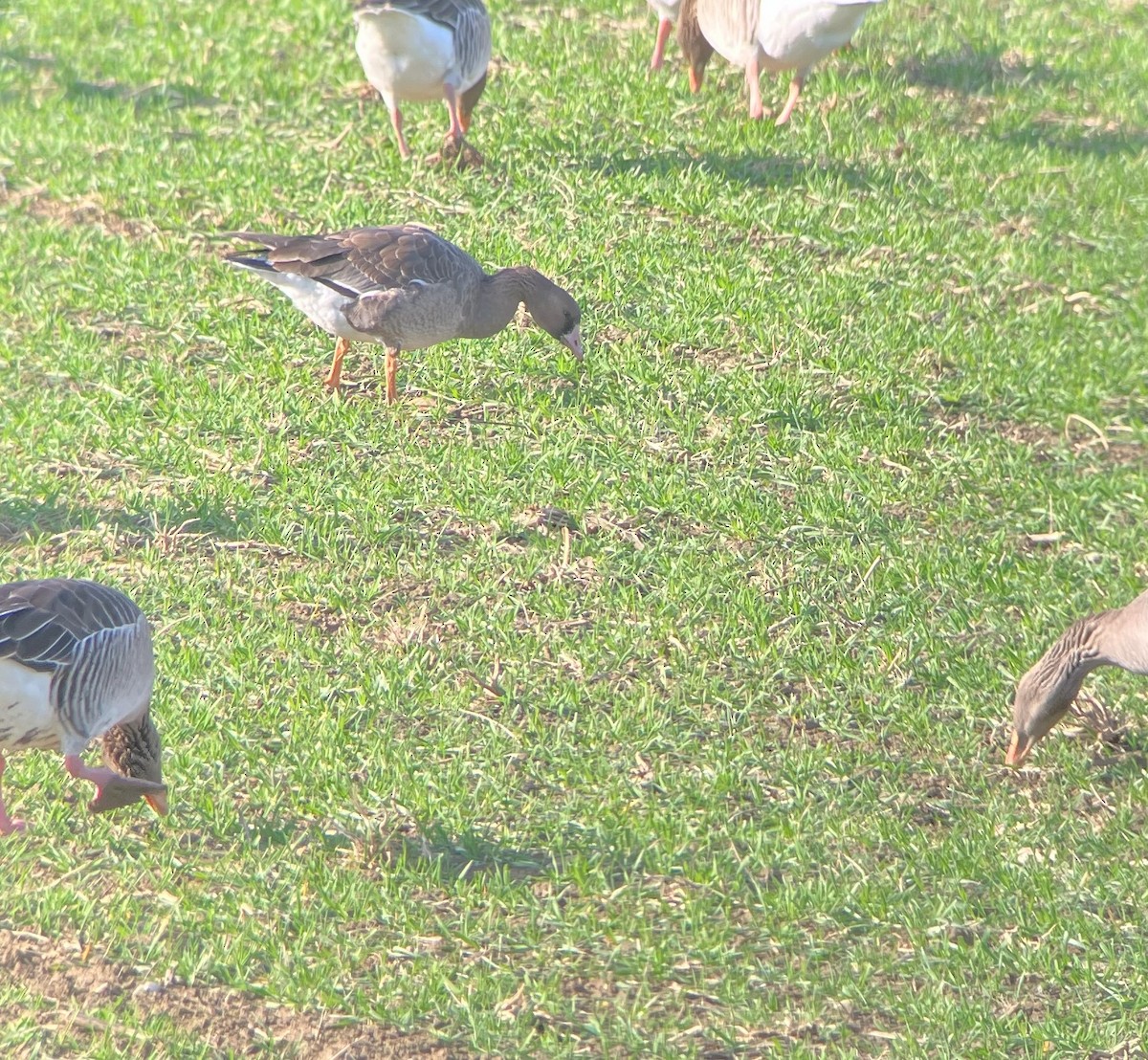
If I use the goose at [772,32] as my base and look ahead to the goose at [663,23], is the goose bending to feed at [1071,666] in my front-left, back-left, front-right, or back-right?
back-left

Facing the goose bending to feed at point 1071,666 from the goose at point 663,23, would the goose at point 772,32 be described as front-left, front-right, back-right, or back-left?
front-left

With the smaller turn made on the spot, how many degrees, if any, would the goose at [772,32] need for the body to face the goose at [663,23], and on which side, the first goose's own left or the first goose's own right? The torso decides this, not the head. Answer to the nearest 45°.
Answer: approximately 45° to the first goose's own right

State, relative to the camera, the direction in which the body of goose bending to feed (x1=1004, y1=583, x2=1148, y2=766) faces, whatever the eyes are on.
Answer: to the viewer's left

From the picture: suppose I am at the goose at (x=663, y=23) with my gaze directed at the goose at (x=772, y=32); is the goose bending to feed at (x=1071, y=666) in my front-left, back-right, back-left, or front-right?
front-right

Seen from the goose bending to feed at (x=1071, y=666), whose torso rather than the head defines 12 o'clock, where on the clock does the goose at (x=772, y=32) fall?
The goose is roughly at 2 o'clock from the goose bending to feed.

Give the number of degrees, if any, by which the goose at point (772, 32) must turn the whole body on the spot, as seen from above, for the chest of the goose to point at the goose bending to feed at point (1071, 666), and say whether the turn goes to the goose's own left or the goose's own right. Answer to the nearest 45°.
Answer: approximately 90° to the goose's own left

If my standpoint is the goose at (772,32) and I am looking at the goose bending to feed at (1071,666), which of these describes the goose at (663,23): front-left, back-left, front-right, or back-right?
back-right

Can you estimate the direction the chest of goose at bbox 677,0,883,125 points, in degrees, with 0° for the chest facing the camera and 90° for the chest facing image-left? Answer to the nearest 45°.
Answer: approximately 90°

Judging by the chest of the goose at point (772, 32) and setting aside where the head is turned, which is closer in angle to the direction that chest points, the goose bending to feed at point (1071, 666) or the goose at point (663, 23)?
the goose
